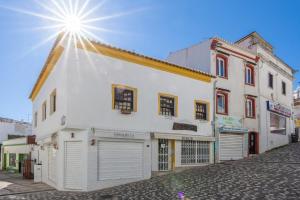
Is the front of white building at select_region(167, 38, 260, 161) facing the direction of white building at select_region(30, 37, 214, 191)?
no

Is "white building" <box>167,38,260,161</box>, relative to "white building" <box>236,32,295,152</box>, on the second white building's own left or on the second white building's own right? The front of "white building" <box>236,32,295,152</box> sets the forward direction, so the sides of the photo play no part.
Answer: on the second white building's own right

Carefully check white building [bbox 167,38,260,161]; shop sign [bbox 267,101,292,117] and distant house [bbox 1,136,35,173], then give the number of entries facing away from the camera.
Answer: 0

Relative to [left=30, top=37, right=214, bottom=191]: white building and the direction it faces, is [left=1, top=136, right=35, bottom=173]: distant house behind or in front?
behind

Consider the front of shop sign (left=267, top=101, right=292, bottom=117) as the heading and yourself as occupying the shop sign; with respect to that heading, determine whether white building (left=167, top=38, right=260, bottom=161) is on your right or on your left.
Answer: on your right

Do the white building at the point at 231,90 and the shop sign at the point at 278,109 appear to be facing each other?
no

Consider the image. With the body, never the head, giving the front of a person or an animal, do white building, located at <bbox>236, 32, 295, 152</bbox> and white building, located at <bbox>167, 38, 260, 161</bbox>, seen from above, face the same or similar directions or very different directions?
same or similar directions

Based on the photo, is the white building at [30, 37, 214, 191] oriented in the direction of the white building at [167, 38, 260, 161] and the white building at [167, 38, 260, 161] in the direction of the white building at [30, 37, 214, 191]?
no

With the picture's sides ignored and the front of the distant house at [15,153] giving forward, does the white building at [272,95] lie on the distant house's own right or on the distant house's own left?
on the distant house's own left

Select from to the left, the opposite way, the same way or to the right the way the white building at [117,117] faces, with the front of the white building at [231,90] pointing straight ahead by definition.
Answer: the same way

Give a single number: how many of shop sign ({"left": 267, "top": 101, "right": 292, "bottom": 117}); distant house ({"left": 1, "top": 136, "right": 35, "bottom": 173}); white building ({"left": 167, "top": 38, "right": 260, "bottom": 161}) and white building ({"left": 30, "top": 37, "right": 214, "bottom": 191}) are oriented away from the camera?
0
